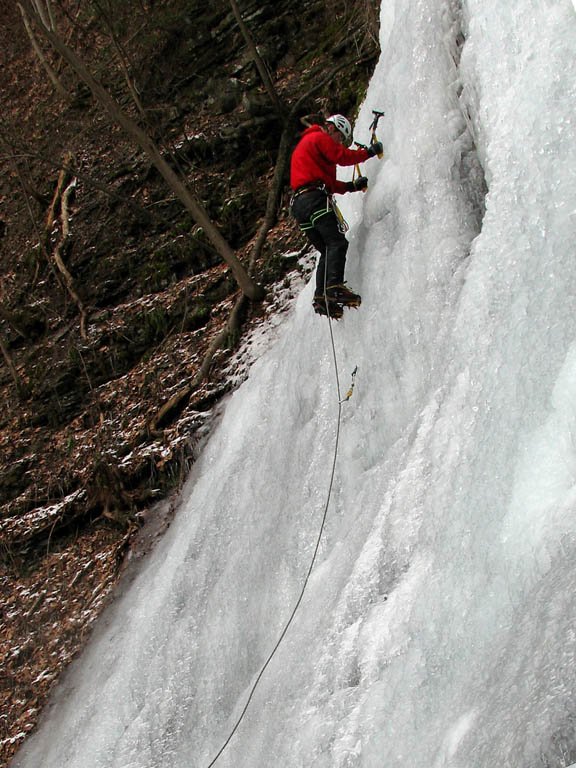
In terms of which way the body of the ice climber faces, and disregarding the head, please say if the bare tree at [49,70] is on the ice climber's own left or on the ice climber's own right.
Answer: on the ice climber's own left

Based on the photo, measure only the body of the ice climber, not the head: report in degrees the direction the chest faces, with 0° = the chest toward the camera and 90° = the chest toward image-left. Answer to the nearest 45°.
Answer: approximately 270°

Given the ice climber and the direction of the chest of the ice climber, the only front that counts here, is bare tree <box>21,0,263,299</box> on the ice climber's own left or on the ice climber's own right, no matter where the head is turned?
on the ice climber's own left
